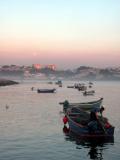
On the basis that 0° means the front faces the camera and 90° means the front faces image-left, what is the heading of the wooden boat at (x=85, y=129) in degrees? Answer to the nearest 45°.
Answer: approximately 90°
